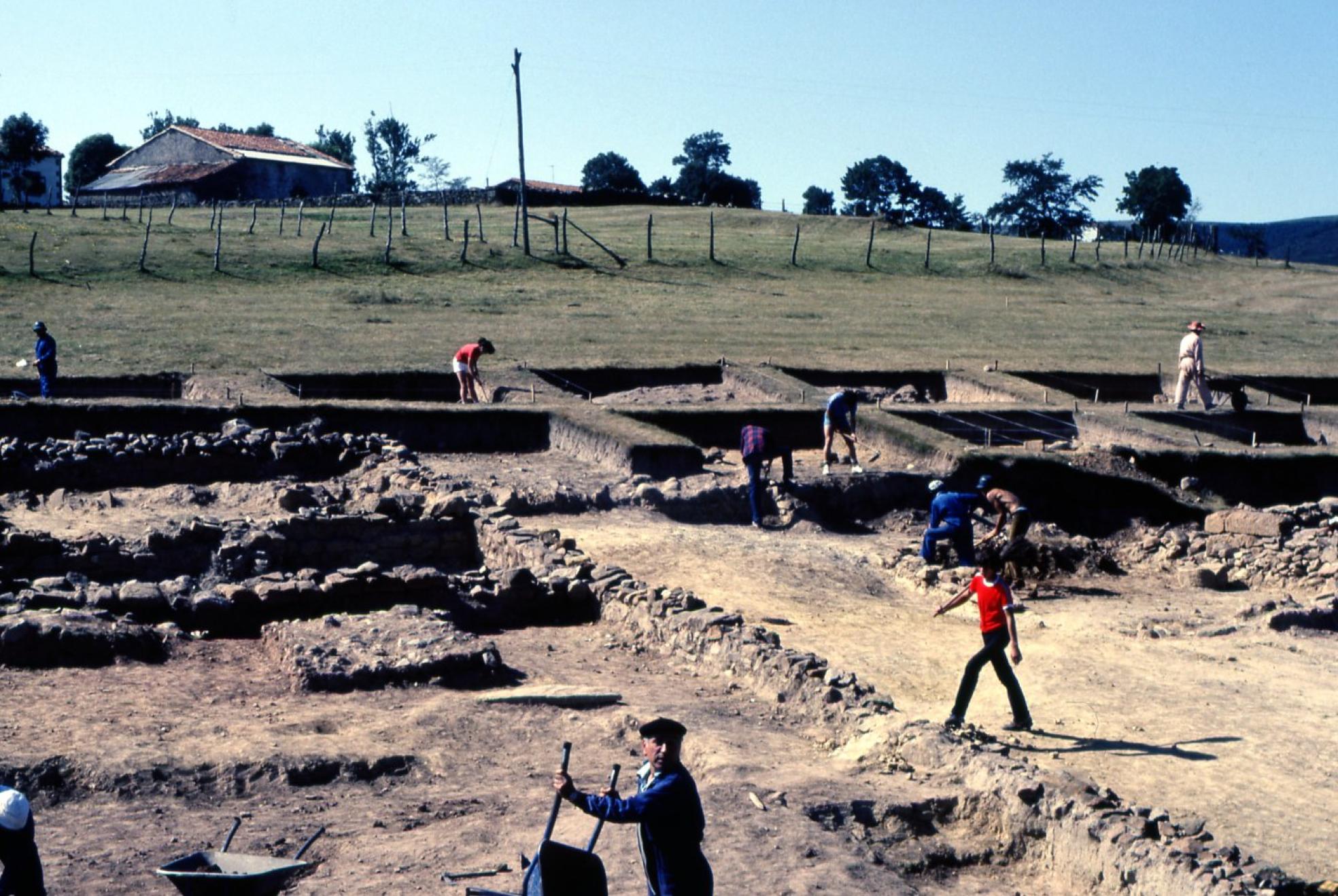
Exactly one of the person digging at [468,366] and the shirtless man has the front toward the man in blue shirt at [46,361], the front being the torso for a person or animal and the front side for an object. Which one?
the shirtless man

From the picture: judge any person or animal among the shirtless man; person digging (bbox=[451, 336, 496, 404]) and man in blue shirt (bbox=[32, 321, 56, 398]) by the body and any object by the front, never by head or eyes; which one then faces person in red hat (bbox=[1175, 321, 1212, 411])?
the person digging

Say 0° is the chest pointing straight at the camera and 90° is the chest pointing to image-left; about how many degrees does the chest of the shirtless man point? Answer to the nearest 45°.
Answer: approximately 90°

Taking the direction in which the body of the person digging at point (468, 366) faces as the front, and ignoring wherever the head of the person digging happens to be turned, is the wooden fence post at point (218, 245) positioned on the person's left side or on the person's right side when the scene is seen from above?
on the person's left side

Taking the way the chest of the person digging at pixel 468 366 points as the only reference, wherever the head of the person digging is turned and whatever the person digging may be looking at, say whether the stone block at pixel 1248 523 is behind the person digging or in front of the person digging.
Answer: in front

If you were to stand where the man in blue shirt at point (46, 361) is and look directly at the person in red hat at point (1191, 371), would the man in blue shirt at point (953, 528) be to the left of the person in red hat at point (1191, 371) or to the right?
right

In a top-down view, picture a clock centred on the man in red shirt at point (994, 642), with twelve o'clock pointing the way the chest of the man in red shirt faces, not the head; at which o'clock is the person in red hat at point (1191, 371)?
The person in red hat is roughly at 5 o'clock from the man in red shirt.

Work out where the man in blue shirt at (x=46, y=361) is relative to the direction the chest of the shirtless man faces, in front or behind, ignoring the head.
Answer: in front
